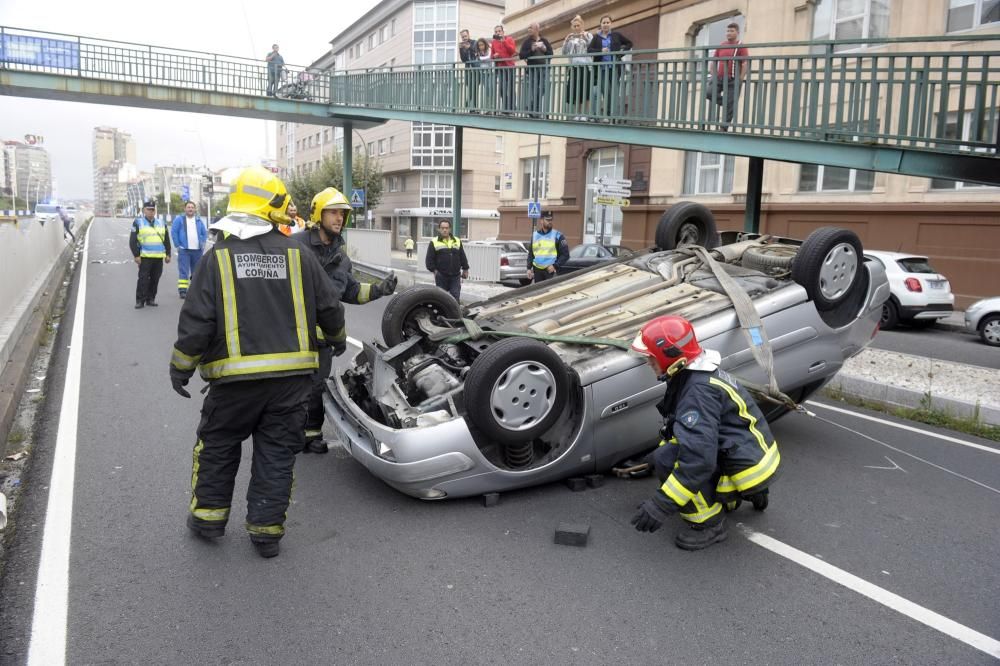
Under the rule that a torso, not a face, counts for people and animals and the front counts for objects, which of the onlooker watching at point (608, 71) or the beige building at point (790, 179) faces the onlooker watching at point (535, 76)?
the beige building

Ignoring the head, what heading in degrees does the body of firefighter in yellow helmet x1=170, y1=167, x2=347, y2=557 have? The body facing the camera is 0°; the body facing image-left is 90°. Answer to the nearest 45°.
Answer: approximately 180°

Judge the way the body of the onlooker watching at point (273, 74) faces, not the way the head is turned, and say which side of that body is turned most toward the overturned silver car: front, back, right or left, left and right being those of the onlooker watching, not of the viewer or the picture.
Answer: front

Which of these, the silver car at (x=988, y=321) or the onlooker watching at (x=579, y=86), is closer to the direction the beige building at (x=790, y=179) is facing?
the onlooker watching

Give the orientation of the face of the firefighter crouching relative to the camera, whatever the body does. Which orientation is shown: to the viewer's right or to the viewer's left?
to the viewer's left

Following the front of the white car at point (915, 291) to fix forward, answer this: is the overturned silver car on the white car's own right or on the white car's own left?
on the white car's own left

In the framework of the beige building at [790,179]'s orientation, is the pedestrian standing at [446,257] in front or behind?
in front

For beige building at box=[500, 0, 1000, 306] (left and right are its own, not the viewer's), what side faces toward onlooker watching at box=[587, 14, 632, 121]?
front

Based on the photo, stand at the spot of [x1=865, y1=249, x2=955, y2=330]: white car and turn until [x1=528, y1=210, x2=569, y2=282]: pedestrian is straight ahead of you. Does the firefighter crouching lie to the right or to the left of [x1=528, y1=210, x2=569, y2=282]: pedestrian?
left

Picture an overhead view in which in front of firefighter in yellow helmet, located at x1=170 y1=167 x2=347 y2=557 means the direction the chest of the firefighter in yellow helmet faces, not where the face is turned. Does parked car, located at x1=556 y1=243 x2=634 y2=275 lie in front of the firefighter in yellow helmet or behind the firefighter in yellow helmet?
in front

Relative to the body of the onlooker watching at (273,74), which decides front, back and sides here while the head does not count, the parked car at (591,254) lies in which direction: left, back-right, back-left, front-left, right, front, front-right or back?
front-left

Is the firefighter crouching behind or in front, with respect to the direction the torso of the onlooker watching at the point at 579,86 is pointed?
in front

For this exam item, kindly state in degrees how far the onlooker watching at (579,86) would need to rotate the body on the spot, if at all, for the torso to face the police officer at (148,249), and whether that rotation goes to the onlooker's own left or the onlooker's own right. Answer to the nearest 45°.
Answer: approximately 90° to the onlooker's own right

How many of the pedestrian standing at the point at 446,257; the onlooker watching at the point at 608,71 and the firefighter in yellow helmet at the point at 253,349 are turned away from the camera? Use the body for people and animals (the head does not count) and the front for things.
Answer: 1
